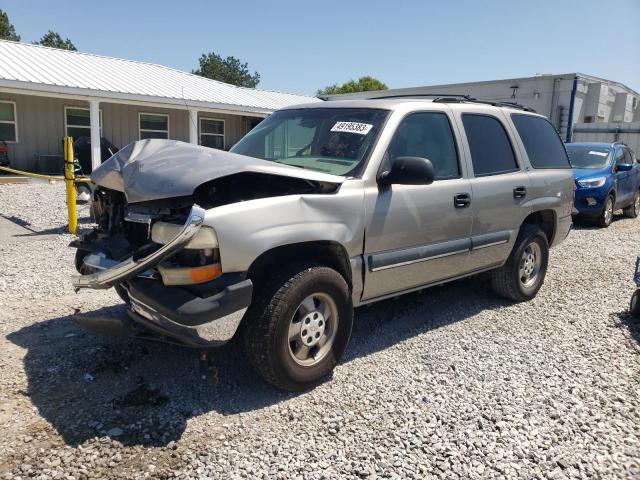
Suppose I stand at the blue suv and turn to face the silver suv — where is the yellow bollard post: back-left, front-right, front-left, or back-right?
front-right

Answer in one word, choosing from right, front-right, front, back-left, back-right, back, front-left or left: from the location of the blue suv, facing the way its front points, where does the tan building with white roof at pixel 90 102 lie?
front-right

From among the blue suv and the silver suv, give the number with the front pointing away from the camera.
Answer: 0

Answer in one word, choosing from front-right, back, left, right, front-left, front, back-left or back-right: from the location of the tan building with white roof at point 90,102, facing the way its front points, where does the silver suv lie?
front-right

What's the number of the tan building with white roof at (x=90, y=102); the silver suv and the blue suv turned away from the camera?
0

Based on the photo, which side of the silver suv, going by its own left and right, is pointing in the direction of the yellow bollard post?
right

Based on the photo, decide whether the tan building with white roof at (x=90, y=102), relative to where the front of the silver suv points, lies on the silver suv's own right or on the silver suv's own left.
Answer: on the silver suv's own right

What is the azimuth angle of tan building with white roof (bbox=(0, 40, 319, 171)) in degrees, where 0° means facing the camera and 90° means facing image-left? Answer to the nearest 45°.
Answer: approximately 315°

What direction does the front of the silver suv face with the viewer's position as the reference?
facing the viewer and to the left of the viewer

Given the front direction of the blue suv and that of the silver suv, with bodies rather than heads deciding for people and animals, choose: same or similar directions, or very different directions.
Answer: same or similar directions

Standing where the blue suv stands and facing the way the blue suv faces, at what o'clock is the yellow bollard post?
The yellow bollard post is roughly at 12 o'clock from the blue suv.

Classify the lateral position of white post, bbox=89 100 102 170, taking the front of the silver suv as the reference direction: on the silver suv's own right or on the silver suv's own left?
on the silver suv's own right

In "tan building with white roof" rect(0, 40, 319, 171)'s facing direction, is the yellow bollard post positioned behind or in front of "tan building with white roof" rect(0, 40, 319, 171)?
in front

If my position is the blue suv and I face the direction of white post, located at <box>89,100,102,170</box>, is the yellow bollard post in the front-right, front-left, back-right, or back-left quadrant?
front-left
